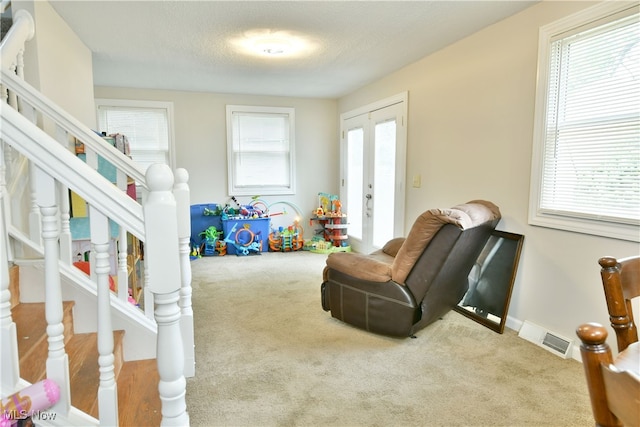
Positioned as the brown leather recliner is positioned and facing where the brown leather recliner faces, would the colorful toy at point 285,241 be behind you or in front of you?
in front

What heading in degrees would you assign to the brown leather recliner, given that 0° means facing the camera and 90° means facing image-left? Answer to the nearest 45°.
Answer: approximately 135°

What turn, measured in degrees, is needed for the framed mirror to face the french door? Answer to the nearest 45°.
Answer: approximately 90° to its right

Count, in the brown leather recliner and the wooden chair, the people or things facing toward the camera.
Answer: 0

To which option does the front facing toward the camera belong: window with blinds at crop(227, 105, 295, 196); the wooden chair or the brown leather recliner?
the window with blinds

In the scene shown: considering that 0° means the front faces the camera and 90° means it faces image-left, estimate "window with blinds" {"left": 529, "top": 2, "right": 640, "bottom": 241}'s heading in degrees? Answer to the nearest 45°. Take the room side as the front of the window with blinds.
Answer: approximately 45°

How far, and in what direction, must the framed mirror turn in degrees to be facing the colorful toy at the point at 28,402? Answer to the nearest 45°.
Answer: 0° — it already faces it
